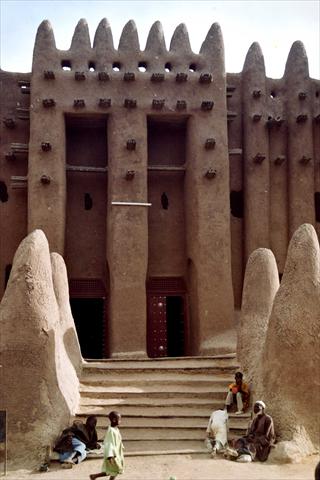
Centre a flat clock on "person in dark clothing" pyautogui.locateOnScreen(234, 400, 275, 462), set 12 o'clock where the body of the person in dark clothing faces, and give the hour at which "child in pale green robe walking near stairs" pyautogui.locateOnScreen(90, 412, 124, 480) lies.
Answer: The child in pale green robe walking near stairs is roughly at 12 o'clock from the person in dark clothing.

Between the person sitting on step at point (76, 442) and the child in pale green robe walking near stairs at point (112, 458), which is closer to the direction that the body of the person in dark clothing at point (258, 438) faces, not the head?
the child in pale green robe walking near stairs

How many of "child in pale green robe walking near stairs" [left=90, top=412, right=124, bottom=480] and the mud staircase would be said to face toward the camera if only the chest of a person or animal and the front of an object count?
1

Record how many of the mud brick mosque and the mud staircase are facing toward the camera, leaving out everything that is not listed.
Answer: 2

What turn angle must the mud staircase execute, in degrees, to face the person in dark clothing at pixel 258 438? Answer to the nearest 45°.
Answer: approximately 45° to its left

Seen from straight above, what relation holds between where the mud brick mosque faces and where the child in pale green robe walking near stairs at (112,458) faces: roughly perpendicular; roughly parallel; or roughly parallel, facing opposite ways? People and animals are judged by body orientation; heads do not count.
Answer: roughly perpendicular

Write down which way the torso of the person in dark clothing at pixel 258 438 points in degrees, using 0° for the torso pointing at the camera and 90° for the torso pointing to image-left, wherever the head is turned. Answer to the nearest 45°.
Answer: approximately 45°

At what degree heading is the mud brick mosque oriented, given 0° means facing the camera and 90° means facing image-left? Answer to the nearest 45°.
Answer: approximately 0°

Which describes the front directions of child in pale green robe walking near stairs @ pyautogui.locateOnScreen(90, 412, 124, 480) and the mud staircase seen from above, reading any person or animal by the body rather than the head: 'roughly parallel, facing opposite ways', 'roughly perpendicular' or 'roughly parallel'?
roughly perpendicular
